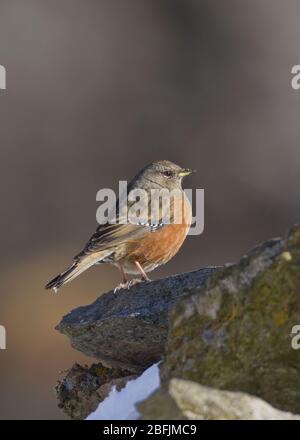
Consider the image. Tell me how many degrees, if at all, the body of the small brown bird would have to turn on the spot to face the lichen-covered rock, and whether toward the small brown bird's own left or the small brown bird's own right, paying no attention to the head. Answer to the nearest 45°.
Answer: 0° — it already faces it

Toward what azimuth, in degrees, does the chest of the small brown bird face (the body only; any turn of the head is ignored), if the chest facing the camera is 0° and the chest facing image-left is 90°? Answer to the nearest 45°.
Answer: approximately 270°

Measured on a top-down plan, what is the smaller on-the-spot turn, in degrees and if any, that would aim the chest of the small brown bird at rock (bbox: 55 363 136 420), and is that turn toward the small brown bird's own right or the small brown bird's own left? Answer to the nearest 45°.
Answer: approximately 90° to the small brown bird's own right

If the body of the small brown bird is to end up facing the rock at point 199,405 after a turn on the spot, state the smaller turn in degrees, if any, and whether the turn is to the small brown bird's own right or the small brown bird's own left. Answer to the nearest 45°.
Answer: approximately 90° to the small brown bird's own right

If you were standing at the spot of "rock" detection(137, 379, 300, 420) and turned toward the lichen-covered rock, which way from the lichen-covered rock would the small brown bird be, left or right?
left
